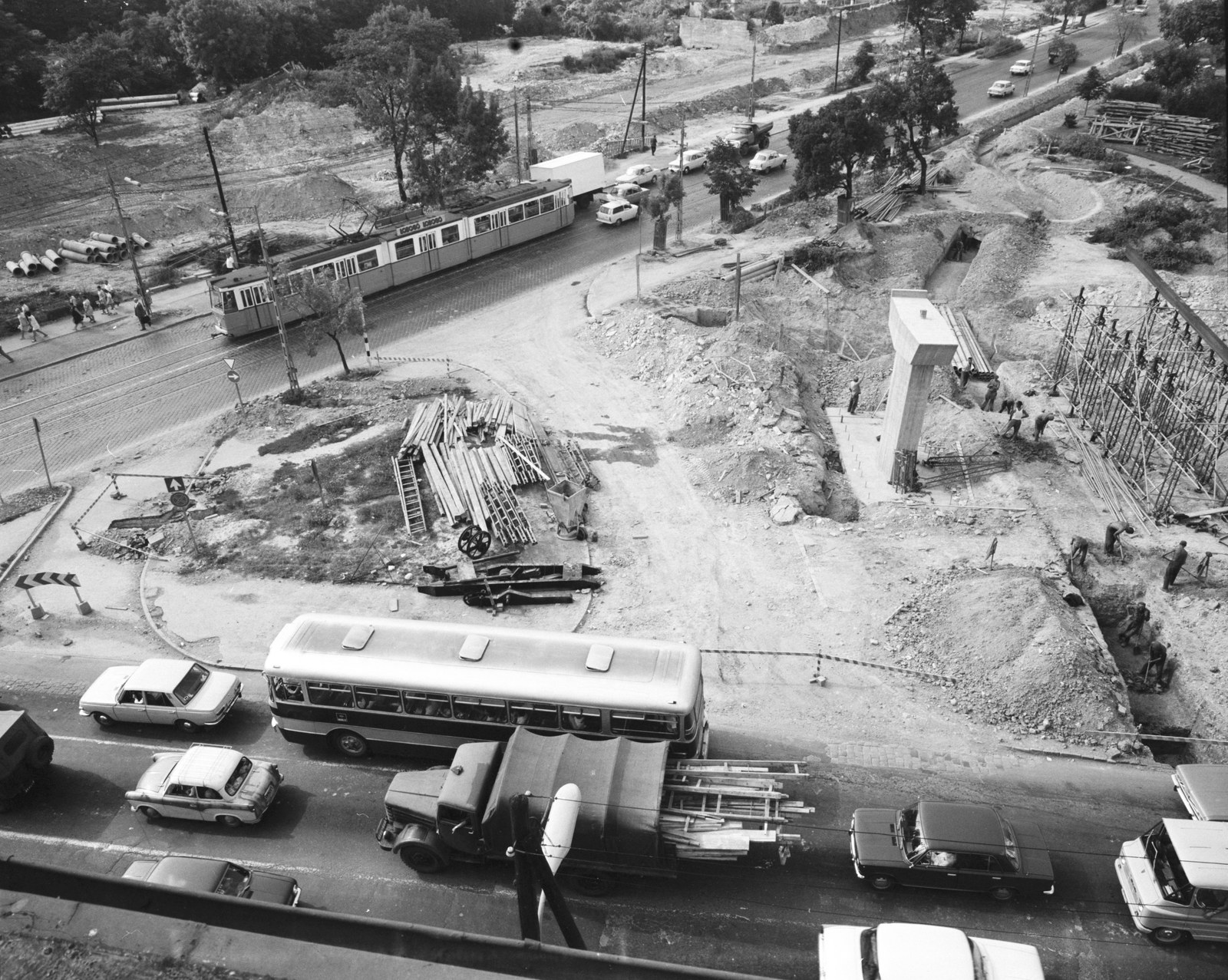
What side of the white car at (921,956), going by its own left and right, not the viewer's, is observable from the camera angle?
right

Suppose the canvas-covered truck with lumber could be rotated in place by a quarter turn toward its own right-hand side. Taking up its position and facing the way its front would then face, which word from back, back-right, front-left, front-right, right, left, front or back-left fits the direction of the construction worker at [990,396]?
front-right

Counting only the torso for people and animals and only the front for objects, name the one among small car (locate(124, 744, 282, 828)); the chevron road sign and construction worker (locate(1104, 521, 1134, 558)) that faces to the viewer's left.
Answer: the small car

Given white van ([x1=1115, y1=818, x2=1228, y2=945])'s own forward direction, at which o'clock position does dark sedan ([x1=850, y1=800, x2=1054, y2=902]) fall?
The dark sedan is roughly at 11 o'clock from the white van.

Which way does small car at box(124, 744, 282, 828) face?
to the viewer's left

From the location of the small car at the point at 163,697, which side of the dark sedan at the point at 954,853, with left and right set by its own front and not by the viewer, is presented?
front

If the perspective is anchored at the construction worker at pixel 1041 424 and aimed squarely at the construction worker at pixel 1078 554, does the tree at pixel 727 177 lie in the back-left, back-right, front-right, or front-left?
back-right

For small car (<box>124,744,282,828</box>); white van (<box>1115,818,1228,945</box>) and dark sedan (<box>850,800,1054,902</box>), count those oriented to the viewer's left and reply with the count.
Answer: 3

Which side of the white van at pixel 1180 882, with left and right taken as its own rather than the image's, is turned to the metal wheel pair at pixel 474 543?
front

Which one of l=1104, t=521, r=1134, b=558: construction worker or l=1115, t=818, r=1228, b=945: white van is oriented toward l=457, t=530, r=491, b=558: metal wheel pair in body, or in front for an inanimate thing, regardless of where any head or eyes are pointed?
the white van

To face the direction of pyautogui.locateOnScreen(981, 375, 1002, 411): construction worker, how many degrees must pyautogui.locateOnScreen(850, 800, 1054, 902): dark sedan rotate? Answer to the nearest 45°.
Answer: approximately 90° to its right

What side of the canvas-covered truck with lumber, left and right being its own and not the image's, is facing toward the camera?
left

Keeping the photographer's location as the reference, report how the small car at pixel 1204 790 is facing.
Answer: facing to the left of the viewer

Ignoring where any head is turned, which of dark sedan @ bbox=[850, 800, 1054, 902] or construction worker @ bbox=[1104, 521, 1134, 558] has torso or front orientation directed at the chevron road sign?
the dark sedan

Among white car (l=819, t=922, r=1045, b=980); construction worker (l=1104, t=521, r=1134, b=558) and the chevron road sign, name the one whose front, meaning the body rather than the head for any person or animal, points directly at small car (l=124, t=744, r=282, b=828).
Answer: the chevron road sign

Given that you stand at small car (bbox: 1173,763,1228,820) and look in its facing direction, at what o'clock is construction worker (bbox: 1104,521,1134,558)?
The construction worker is roughly at 2 o'clock from the small car.
